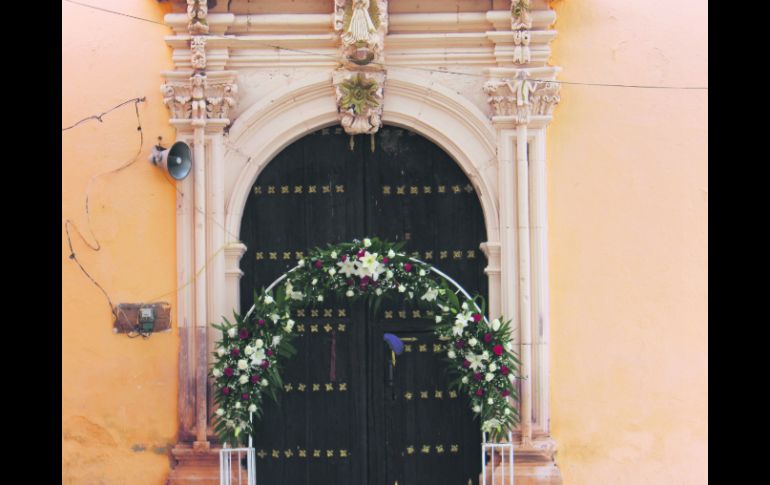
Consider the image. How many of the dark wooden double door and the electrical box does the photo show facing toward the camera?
2

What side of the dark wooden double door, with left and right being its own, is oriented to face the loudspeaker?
right

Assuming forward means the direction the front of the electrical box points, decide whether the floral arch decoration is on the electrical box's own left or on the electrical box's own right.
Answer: on the electrical box's own left

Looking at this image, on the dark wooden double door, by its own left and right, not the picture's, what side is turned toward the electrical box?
right

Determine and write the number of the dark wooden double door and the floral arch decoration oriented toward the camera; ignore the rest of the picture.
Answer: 2

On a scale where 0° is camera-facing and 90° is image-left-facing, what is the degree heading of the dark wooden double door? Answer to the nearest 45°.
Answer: approximately 0°
